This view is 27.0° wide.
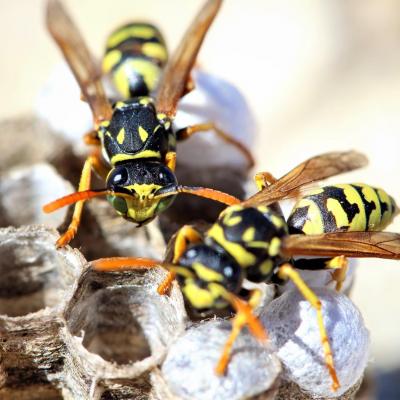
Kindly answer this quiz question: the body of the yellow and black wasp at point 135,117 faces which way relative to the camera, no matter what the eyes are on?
toward the camera

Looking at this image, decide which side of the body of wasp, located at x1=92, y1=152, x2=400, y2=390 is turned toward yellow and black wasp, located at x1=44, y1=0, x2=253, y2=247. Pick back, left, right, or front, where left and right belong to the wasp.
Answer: right

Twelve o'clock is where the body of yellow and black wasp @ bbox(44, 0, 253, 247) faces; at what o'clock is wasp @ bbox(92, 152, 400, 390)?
The wasp is roughly at 11 o'clock from the yellow and black wasp.

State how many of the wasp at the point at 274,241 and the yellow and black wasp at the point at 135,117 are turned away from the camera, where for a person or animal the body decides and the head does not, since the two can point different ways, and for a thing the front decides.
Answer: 0
